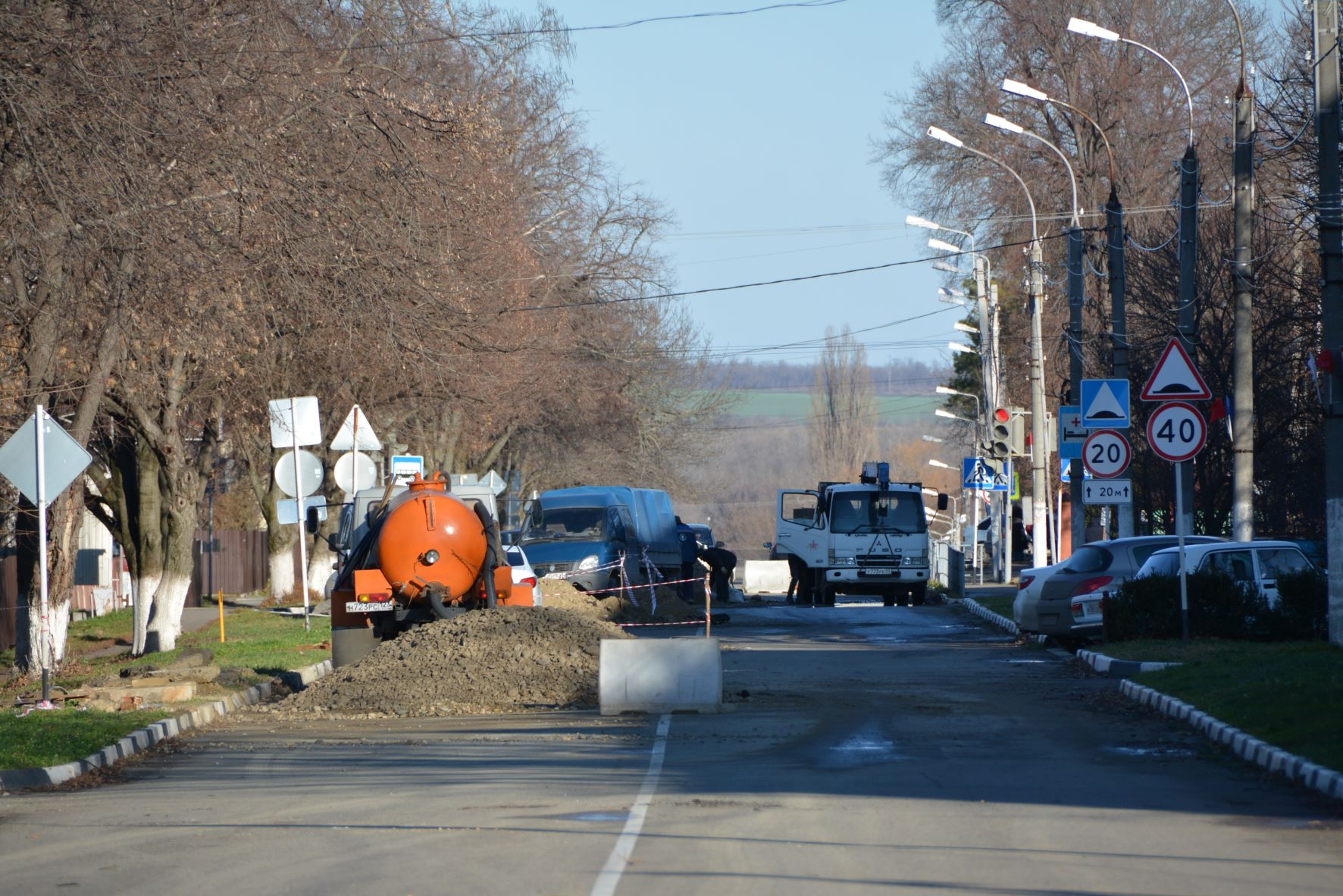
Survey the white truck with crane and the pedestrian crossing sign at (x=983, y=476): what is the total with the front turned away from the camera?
0

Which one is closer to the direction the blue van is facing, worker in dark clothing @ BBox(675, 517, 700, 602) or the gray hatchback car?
the gray hatchback car

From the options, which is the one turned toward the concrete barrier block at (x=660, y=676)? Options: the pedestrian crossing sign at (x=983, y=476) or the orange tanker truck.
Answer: the pedestrian crossing sign

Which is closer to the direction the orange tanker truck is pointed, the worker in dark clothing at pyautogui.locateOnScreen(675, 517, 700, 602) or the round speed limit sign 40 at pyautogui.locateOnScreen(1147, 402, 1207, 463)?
the worker in dark clothing

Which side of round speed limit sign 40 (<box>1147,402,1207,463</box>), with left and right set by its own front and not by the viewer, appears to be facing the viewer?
front

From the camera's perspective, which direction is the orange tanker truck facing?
away from the camera

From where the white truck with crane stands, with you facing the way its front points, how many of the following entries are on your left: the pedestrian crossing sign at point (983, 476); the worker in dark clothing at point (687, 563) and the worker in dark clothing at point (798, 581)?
1

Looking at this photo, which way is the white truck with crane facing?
toward the camera
